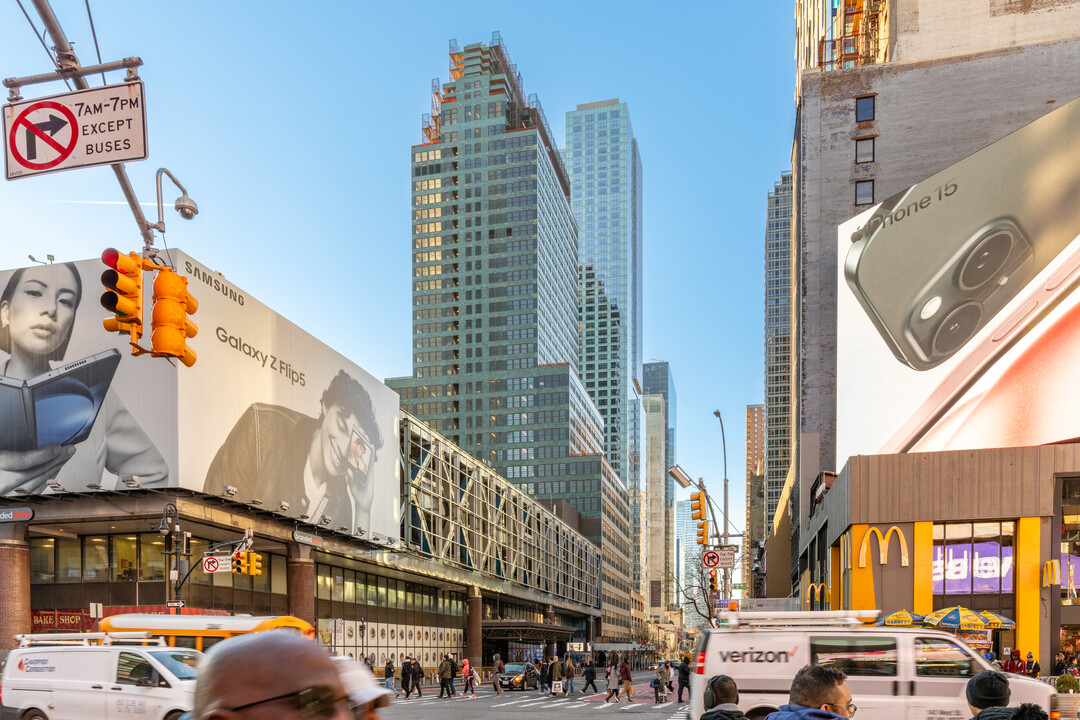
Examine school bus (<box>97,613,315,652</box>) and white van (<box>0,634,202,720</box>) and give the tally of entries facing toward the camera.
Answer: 0

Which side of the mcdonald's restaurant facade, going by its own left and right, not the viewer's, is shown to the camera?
front

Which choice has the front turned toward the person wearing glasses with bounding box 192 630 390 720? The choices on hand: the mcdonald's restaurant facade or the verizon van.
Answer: the mcdonald's restaurant facade

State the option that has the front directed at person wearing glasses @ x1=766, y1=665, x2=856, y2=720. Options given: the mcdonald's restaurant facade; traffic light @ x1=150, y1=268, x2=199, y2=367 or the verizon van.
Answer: the mcdonald's restaurant facade

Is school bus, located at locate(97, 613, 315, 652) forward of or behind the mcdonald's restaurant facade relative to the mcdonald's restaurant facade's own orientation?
forward

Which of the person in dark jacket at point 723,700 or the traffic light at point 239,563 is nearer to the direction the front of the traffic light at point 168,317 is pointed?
the traffic light

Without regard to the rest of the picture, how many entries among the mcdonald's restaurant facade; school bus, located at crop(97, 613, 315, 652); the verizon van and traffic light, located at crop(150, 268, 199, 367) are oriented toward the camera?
1

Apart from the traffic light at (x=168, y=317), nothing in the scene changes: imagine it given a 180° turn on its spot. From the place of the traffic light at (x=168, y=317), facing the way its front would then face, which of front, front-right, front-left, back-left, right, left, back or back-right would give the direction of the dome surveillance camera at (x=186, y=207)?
back-right
